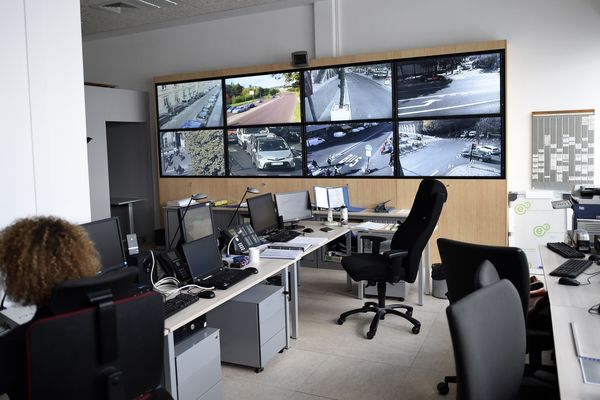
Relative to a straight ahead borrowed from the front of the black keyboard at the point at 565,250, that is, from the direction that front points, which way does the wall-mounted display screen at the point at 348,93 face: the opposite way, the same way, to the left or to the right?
to the left

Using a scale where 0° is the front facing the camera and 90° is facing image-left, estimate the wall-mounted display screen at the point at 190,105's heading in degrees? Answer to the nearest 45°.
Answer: approximately 45°

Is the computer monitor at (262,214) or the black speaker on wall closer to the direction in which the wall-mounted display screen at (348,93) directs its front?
the computer monitor

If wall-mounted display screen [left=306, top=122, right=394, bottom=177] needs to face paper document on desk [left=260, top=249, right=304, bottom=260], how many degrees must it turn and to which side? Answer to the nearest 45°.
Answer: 0° — it already faces it

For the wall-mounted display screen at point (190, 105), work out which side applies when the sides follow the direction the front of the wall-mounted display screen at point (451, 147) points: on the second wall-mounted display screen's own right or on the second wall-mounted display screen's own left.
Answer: on the second wall-mounted display screen's own right

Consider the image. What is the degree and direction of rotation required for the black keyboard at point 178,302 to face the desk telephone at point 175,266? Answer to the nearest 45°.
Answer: approximately 135° to its left

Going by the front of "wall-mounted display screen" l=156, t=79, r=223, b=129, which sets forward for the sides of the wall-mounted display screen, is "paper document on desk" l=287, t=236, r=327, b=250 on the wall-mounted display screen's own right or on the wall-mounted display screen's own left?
on the wall-mounted display screen's own left

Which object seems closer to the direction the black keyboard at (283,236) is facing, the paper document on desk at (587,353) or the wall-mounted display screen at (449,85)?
the paper document on desk

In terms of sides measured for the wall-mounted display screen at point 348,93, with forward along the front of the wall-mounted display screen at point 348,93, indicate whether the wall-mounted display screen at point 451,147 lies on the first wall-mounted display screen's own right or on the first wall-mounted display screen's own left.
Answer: on the first wall-mounted display screen's own left

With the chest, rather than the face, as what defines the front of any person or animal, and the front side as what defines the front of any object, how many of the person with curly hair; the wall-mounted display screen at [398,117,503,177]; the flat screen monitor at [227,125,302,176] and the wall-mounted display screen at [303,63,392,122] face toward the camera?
3
